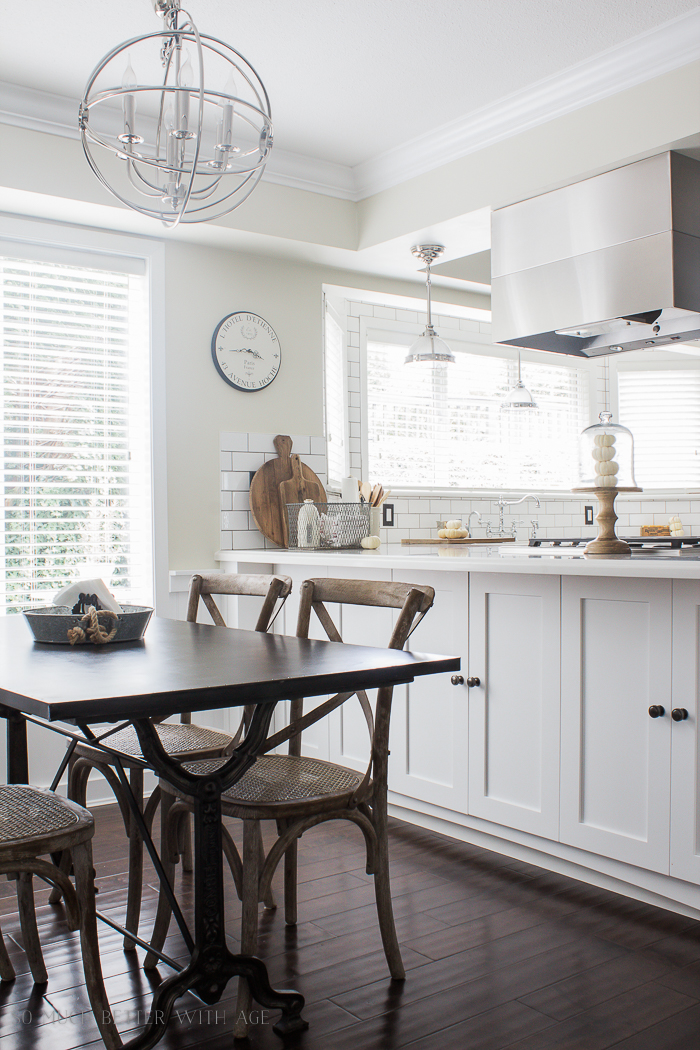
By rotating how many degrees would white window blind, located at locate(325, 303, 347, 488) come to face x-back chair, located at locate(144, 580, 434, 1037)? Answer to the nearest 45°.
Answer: approximately 90° to its right

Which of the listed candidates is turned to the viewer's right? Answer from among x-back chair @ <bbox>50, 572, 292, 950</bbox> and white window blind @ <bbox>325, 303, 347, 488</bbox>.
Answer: the white window blind

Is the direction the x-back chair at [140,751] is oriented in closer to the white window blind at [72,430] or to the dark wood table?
the dark wood table

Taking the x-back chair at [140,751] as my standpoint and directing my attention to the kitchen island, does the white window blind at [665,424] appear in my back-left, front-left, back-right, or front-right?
front-left

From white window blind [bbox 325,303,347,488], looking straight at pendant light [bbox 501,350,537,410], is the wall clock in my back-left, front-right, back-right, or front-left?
back-right

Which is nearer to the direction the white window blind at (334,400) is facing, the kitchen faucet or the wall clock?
the kitchen faucet

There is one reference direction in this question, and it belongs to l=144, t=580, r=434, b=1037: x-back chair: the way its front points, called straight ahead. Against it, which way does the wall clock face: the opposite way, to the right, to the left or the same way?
to the left

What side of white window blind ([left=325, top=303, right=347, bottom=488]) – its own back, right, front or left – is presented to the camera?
right

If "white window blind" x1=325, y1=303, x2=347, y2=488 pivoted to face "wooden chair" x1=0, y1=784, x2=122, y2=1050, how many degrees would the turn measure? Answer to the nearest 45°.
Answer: approximately 90° to its right

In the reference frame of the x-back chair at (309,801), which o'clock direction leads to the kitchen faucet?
The kitchen faucet is roughly at 5 o'clock from the x-back chair.

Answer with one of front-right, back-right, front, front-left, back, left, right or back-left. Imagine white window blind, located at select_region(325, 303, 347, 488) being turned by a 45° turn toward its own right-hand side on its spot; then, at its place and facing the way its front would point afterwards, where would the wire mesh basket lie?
front-right

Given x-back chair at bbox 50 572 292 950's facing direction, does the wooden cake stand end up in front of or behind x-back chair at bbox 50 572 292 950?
behind

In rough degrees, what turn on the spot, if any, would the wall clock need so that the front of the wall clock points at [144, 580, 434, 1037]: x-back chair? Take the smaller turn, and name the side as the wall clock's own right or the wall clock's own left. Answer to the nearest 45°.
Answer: approximately 45° to the wall clock's own right

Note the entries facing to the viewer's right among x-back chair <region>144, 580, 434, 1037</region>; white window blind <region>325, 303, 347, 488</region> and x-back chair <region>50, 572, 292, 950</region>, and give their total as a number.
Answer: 1

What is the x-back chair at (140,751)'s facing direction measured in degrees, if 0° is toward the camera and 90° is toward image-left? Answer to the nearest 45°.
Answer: approximately 45°

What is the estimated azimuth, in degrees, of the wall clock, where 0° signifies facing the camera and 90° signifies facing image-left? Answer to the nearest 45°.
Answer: approximately 315°

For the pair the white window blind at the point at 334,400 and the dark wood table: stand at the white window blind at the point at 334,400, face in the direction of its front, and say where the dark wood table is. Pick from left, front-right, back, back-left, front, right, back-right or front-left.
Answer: right

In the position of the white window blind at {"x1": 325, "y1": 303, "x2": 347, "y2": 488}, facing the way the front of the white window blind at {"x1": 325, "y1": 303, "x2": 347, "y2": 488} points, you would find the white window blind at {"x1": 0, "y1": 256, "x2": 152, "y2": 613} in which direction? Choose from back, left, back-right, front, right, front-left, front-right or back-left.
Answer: back-right
